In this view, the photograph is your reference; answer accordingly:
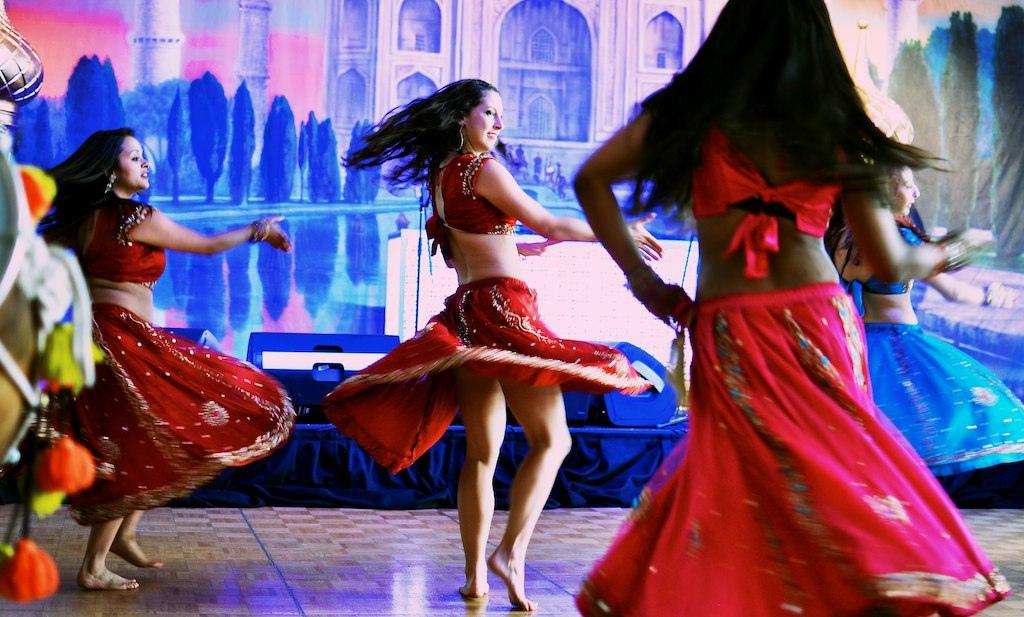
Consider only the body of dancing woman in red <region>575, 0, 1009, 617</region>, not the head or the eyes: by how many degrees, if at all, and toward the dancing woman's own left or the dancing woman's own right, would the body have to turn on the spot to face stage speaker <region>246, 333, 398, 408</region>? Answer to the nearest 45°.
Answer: approximately 45° to the dancing woman's own left

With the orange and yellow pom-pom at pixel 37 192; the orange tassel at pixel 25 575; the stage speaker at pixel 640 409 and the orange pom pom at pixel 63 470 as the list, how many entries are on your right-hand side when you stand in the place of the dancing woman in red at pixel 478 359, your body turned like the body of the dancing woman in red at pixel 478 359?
3

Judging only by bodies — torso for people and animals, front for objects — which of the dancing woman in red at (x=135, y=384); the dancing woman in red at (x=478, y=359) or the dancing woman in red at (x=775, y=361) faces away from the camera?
the dancing woman in red at (x=775, y=361)

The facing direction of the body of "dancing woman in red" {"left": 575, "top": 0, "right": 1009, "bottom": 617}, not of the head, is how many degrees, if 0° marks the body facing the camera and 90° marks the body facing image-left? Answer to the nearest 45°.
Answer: approximately 180°

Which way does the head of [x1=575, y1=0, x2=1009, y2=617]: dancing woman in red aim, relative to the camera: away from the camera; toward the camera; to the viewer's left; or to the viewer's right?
away from the camera

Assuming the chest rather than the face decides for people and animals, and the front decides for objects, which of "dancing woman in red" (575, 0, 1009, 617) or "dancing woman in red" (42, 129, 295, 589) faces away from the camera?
"dancing woman in red" (575, 0, 1009, 617)

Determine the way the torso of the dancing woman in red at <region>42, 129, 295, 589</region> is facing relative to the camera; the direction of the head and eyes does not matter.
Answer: to the viewer's right
